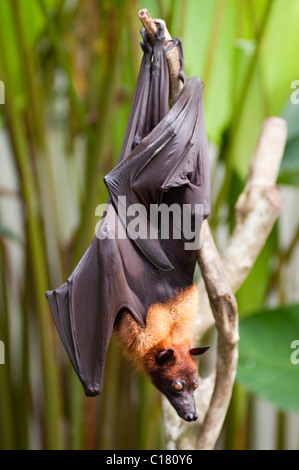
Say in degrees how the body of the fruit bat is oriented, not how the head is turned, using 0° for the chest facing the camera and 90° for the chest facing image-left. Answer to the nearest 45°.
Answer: approximately 315°
